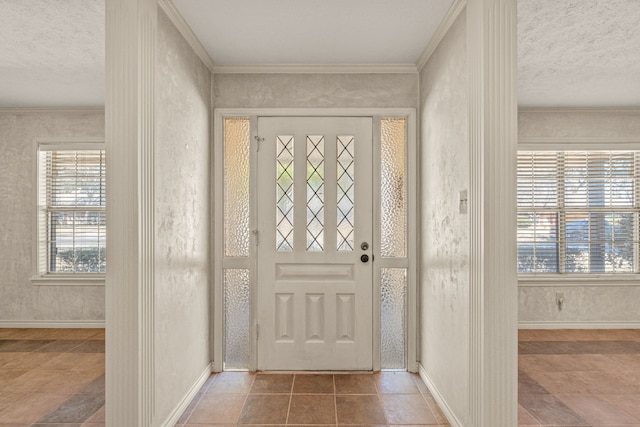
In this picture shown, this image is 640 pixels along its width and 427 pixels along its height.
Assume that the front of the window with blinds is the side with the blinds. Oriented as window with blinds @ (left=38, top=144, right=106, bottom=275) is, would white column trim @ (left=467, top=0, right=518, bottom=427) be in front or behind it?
in front

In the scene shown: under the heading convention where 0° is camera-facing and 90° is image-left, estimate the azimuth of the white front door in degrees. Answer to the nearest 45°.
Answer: approximately 0°

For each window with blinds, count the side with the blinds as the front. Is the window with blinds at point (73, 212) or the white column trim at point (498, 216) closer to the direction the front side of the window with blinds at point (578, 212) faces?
the white column trim

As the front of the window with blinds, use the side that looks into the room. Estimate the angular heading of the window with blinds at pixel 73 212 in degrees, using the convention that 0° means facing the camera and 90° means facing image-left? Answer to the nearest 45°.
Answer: approximately 0°

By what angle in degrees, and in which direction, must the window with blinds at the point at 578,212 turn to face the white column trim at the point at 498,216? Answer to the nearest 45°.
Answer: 0° — it already faces it

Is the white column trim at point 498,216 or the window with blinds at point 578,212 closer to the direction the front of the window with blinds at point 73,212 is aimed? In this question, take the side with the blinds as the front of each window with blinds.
the white column trim

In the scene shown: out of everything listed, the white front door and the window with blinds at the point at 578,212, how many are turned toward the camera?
2

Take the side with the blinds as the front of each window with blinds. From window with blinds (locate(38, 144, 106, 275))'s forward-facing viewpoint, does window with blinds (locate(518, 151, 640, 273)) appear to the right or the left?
on its left

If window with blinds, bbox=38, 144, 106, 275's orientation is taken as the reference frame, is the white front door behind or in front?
in front

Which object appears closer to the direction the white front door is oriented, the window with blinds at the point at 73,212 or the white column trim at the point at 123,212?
the white column trim

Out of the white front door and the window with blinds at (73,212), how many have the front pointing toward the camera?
2
